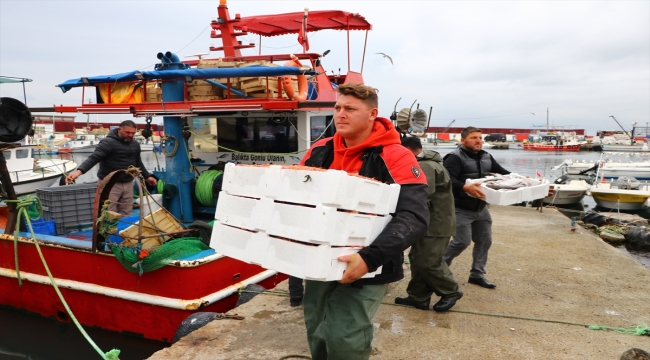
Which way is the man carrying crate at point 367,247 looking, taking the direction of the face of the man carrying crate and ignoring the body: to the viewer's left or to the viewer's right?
to the viewer's left

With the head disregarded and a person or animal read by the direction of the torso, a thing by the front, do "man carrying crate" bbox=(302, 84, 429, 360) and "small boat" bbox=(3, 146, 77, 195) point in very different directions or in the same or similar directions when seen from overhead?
very different directions

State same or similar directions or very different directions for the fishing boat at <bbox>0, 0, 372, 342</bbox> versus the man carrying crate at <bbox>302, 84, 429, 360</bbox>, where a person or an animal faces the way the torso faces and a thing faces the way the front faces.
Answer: very different directions

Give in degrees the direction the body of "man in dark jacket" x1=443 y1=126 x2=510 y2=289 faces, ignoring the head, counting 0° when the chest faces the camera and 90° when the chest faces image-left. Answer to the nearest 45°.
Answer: approximately 315°

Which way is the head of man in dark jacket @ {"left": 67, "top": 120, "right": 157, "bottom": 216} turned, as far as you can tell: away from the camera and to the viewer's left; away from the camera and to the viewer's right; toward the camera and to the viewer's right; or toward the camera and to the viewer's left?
toward the camera and to the viewer's right
